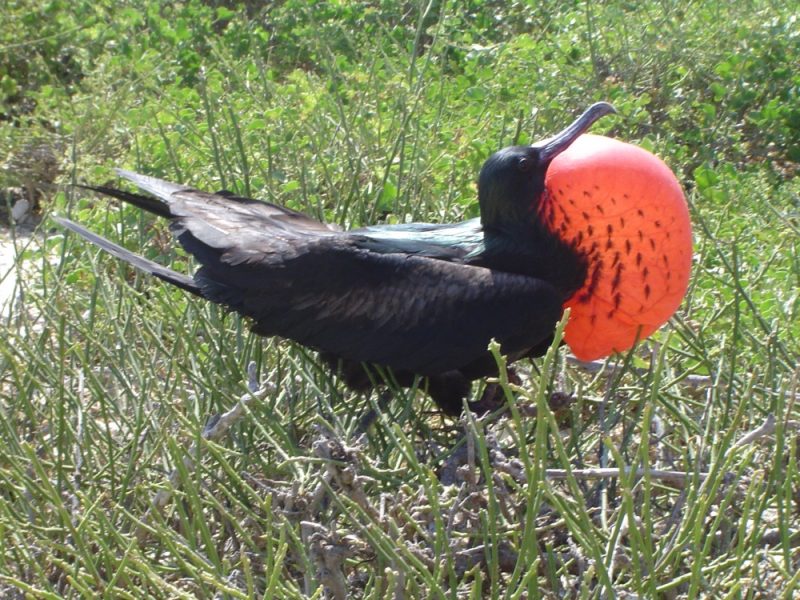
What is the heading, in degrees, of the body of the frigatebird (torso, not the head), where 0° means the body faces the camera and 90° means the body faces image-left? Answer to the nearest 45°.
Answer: approximately 270°
